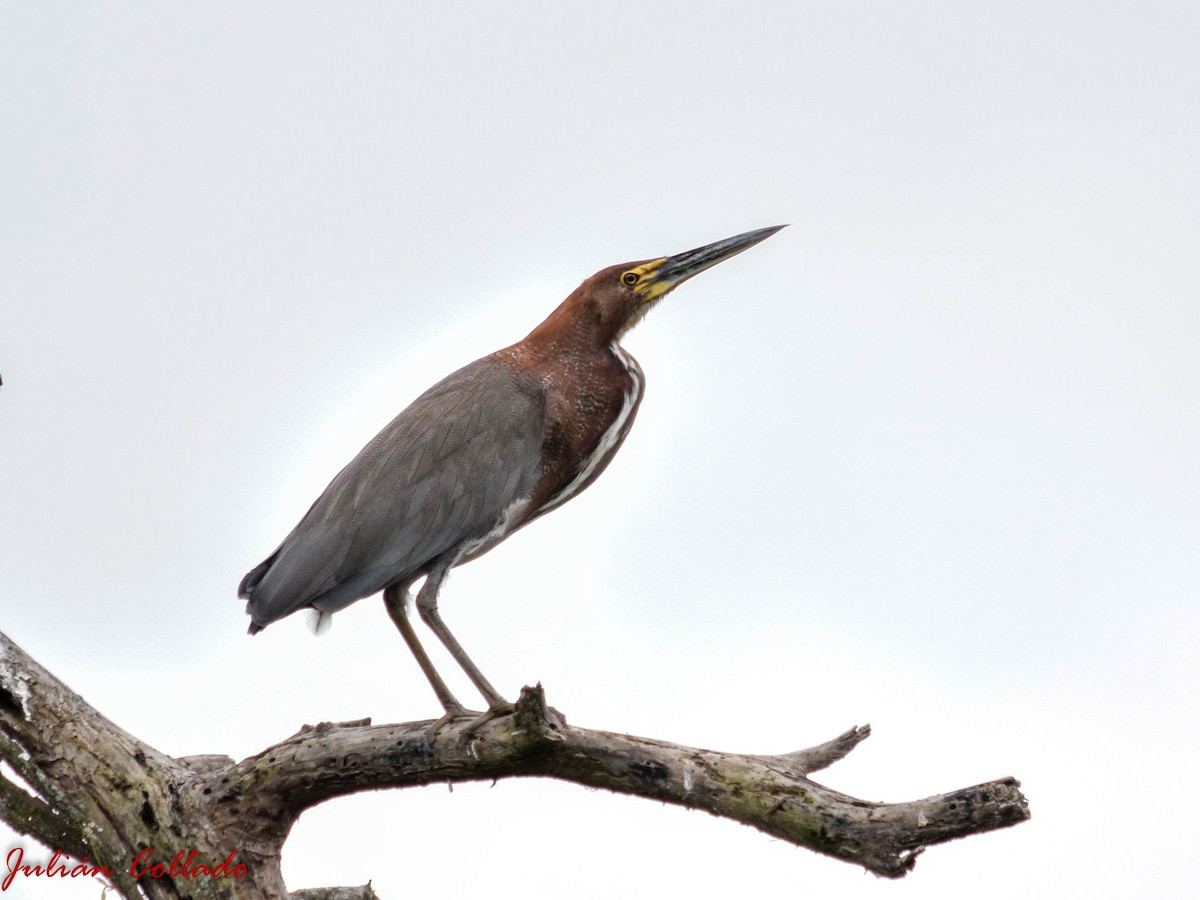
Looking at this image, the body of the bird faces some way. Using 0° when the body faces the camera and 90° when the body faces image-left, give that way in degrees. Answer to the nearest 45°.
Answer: approximately 270°
